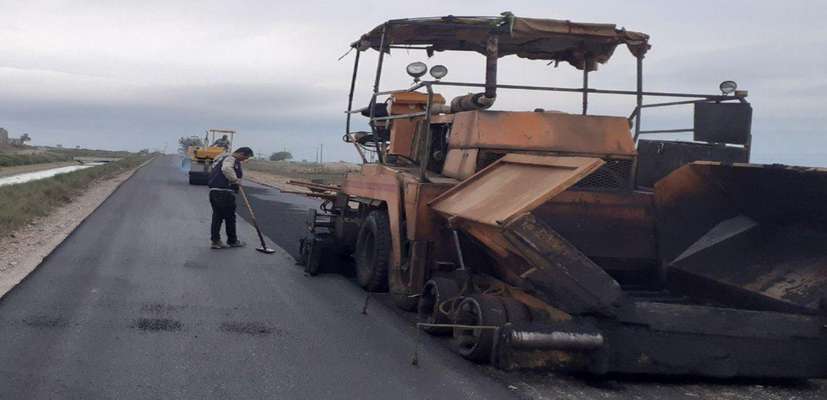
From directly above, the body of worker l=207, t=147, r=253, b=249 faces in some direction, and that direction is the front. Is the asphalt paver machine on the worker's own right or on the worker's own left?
on the worker's own right

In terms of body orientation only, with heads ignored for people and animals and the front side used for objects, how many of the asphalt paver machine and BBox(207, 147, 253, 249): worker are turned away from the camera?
0

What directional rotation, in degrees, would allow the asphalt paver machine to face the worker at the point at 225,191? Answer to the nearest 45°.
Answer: approximately 180°

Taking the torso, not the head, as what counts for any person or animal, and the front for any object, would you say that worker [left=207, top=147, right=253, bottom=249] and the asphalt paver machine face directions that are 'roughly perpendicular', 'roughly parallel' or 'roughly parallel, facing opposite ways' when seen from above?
roughly perpendicular

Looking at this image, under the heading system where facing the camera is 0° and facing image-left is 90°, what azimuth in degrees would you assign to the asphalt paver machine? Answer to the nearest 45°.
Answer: approximately 315°

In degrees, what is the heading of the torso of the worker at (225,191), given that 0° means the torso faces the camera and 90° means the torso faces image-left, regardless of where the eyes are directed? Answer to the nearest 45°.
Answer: approximately 270°
